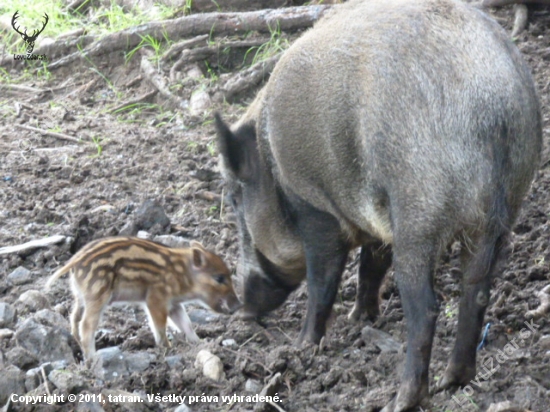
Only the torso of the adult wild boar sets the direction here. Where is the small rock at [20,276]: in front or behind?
in front

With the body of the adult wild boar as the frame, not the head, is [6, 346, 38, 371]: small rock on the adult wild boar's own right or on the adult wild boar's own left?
on the adult wild boar's own left

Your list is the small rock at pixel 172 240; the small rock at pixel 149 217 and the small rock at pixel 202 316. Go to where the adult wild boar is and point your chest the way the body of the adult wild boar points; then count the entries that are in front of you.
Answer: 3

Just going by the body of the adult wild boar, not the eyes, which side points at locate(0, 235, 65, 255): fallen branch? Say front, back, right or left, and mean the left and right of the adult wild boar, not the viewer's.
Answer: front

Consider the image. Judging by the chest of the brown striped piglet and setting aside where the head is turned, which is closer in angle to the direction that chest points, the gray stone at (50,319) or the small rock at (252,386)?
the small rock

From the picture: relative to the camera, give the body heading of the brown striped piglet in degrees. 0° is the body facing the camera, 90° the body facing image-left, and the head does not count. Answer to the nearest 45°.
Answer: approximately 270°

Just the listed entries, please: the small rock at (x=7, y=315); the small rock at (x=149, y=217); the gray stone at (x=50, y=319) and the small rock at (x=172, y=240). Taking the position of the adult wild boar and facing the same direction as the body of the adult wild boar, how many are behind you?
0

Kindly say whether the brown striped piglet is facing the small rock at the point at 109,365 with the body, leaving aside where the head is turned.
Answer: no

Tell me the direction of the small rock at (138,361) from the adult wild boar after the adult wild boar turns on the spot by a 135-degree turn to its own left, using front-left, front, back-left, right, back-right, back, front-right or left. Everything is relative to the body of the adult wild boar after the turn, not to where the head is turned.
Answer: right

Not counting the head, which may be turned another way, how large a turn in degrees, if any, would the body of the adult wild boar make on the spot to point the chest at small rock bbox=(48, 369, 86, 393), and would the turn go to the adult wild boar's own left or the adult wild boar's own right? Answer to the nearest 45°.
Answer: approximately 45° to the adult wild boar's own left

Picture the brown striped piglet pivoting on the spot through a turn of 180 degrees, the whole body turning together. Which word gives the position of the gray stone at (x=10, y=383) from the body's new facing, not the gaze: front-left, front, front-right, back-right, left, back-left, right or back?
front-left

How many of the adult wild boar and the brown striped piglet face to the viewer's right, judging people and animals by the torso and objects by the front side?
1

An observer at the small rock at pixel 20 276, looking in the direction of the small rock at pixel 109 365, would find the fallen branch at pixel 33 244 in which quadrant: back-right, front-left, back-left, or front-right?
back-left

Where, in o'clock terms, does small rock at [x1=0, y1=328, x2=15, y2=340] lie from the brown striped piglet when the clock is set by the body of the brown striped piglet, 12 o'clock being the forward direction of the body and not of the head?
The small rock is roughly at 6 o'clock from the brown striped piglet.

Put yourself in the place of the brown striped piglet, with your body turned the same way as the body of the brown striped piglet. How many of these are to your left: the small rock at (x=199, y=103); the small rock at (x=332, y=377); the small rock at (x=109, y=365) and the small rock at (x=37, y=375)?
1

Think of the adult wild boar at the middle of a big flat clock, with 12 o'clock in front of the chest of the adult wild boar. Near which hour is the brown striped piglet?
The brown striped piglet is roughly at 11 o'clock from the adult wild boar.

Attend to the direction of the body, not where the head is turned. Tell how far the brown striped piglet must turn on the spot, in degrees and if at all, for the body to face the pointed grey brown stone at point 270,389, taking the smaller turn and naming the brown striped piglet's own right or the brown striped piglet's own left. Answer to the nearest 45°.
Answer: approximately 45° to the brown striped piglet's own right

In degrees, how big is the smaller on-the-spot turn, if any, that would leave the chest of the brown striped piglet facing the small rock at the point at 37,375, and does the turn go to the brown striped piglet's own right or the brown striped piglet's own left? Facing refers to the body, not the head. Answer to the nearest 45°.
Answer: approximately 135° to the brown striped piglet's own right

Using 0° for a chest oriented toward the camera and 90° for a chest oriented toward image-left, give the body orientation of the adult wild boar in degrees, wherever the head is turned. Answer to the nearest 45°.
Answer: approximately 135°
